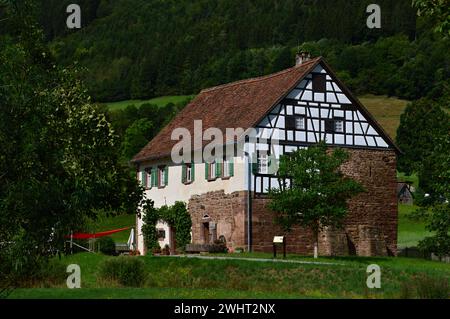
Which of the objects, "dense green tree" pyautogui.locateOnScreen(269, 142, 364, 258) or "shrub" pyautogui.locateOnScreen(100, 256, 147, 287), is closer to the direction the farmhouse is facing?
the shrub

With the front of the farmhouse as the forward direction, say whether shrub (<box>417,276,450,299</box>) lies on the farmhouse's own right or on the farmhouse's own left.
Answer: on the farmhouse's own left

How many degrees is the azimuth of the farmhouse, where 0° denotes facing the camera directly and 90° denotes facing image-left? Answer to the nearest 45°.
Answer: approximately 45°

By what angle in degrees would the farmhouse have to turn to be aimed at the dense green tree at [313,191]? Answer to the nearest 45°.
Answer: approximately 45° to its left
